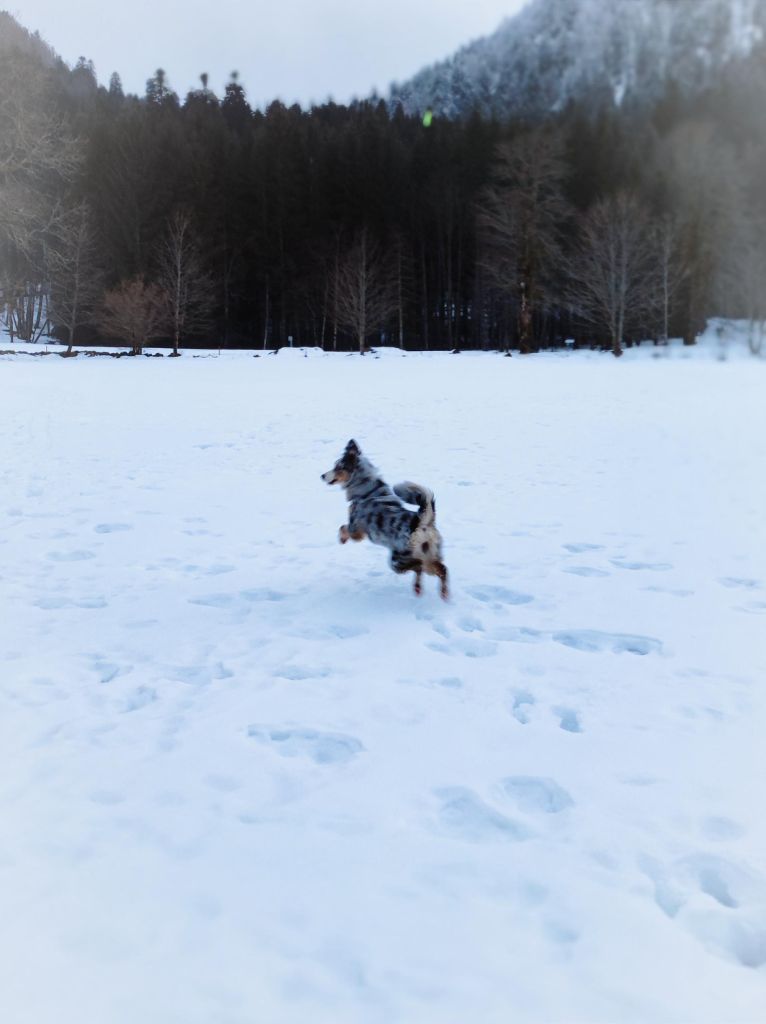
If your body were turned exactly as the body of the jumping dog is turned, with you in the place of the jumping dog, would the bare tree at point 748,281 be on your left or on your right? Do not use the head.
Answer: on your right

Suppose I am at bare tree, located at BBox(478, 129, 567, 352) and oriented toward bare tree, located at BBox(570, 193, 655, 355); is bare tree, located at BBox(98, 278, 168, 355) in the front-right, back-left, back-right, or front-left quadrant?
back-right

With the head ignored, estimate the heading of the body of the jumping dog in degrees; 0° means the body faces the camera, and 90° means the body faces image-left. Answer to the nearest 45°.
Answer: approximately 135°

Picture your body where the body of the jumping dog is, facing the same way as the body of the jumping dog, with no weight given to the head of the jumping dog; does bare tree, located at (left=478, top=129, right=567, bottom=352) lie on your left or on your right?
on your right
